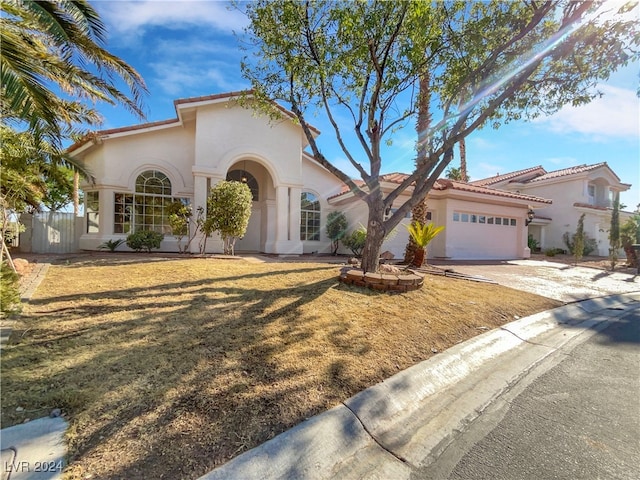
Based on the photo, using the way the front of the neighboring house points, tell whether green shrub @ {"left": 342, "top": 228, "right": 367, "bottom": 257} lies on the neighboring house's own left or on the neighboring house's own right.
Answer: on the neighboring house's own right

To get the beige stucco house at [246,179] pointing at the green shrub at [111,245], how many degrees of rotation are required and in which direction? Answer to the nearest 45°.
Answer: approximately 90° to its right

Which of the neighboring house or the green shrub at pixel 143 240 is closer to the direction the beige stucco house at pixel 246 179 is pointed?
the green shrub

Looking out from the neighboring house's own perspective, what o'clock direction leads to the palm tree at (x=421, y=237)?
The palm tree is roughly at 2 o'clock from the neighboring house.

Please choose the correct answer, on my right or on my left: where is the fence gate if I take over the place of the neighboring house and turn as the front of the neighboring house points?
on my right

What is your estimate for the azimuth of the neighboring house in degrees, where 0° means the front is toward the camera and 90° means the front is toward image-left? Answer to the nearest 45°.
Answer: approximately 315°

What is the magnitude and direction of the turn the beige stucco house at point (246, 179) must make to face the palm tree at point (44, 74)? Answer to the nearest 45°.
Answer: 0° — it already faces it

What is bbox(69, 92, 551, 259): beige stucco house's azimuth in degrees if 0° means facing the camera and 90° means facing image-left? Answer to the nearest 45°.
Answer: approximately 0°

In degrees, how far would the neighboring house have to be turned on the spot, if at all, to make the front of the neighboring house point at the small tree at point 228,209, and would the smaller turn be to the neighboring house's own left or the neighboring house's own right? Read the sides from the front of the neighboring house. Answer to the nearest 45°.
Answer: approximately 90° to the neighboring house's own right

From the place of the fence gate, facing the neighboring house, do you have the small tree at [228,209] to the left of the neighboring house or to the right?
right

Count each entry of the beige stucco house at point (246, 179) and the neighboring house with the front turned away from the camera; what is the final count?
0

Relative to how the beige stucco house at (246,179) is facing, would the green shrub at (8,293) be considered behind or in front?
in front

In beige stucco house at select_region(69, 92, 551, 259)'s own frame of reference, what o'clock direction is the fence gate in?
The fence gate is roughly at 3 o'clock from the beige stucco house.
